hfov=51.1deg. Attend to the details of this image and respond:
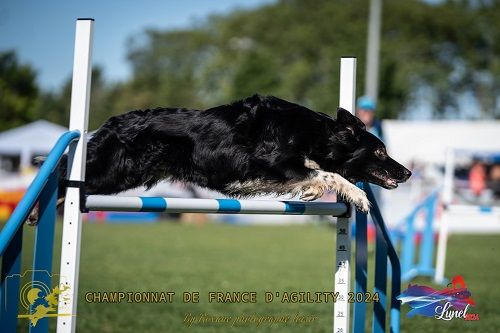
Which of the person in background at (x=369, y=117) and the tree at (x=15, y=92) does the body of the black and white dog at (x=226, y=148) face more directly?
the person in background

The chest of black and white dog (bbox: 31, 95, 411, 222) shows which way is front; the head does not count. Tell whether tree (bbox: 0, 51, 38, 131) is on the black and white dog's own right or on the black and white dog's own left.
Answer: on the black and white dog's own left

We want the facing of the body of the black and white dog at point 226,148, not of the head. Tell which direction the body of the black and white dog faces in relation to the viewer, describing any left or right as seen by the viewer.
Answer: facing to the right of the viewer

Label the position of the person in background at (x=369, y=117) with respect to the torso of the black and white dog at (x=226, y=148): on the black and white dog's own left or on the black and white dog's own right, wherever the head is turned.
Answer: on the black and white dog's own left

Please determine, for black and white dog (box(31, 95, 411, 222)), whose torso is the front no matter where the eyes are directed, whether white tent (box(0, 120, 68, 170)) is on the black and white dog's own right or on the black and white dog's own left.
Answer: on the black and white dog's own left
